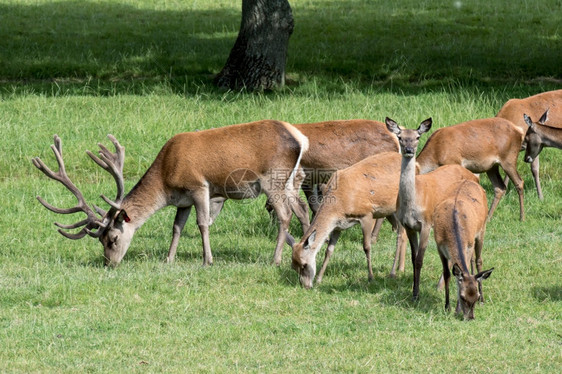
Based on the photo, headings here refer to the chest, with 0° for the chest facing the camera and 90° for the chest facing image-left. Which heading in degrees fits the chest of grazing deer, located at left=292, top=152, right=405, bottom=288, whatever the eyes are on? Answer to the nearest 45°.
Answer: approximately 45°

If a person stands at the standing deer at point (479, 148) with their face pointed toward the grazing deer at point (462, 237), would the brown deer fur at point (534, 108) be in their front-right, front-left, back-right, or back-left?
back-left

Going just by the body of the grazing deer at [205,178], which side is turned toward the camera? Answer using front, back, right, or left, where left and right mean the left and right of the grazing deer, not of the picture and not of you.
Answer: left

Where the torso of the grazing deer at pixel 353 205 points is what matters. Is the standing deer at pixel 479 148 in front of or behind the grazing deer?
behind

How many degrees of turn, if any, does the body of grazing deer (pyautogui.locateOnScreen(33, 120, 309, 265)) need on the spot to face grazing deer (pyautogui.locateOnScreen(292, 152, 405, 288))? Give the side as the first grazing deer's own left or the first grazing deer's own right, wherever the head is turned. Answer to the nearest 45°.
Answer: approximately 135° to the first grazing deer's own left

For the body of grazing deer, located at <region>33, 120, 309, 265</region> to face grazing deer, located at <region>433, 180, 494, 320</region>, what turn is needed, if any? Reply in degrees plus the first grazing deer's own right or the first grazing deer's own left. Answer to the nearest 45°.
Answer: approximately 135° to the first grazing deer's own left

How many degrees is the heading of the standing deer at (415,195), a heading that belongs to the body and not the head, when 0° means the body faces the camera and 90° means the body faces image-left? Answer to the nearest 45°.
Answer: approximately 45°

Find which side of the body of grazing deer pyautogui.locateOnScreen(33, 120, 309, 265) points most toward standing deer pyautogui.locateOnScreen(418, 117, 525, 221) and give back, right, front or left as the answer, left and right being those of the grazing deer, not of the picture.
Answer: back
